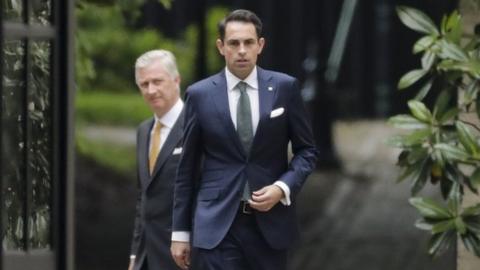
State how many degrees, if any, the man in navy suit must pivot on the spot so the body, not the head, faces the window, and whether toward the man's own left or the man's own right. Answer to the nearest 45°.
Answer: approximately 45° to the man's own right

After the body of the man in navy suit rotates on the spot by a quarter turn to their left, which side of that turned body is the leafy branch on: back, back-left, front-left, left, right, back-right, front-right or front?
front

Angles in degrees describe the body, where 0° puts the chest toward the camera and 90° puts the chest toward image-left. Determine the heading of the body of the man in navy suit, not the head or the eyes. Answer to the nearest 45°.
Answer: approximately 0°
